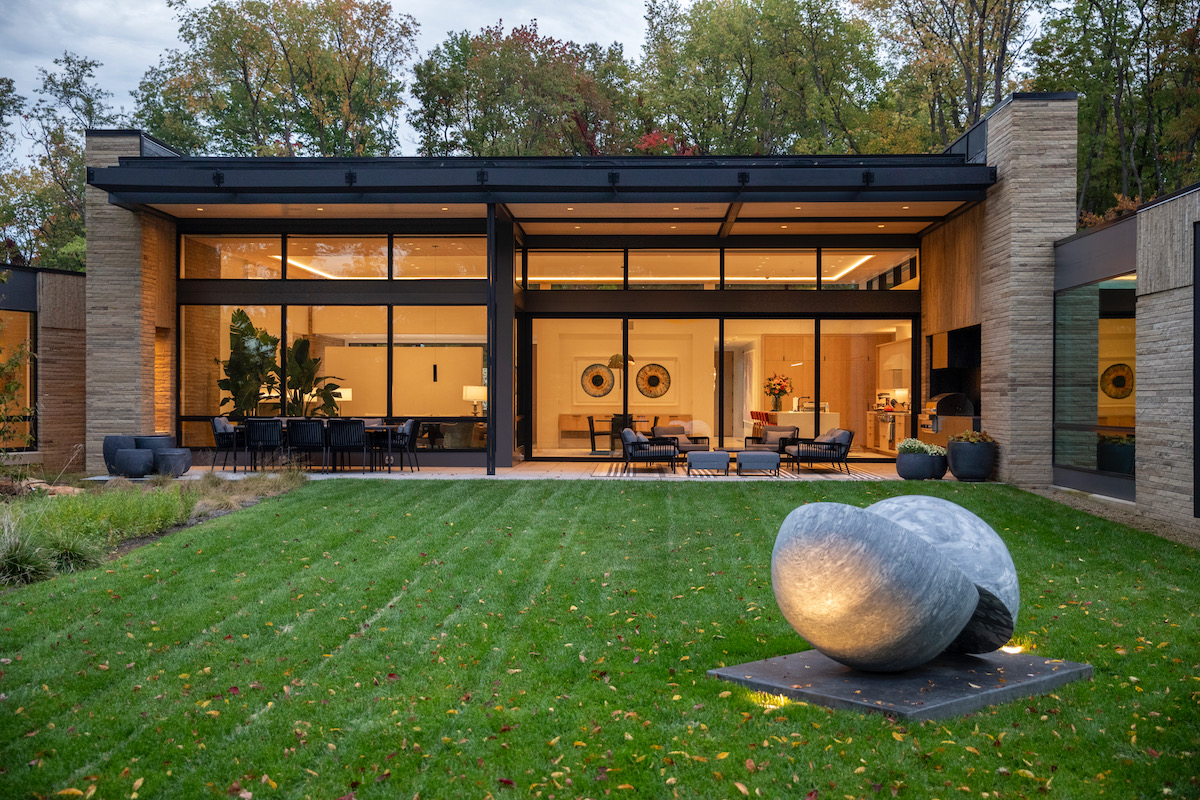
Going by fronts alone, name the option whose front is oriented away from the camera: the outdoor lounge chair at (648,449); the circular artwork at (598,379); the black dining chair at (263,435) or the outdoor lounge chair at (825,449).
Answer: the black dining chair

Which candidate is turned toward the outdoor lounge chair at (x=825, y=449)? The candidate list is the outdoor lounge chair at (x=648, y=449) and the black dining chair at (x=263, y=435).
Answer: the outdoor lounge chair at (x=648, y=449)

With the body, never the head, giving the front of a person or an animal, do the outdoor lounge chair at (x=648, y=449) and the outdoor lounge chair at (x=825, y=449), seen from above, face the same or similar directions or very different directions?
very different directions

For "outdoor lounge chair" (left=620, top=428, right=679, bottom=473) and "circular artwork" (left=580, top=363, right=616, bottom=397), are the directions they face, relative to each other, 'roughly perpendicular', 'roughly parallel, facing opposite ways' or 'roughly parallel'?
roughly perpendicular

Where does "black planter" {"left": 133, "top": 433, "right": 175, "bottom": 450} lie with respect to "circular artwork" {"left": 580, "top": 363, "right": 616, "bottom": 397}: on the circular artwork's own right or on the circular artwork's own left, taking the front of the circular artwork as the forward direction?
on the circular artwork's own right

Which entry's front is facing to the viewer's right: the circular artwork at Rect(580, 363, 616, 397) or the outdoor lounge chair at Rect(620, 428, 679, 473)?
the outdoor lounge chair

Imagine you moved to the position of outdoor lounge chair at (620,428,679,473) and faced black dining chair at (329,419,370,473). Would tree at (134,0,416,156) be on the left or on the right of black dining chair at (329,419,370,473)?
right

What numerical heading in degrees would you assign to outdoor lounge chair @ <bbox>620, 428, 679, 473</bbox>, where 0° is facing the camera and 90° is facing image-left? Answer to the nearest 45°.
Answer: approximately 270°

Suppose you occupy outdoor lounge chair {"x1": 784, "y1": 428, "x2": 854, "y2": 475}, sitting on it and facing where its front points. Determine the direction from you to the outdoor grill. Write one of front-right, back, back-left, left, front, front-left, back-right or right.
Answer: back-right

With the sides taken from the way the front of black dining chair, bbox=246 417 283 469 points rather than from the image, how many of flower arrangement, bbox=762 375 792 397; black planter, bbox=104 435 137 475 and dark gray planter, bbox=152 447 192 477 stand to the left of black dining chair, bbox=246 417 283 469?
2

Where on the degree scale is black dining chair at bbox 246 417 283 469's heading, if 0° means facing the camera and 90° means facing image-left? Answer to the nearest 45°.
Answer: approximately 180°

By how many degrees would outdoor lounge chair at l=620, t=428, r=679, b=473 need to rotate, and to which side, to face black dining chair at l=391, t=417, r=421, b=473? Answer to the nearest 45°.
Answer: approximately 180°

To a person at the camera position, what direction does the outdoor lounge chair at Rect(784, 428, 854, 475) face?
facing to the left of the viewer

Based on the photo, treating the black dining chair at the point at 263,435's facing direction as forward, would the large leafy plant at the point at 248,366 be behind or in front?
in front
